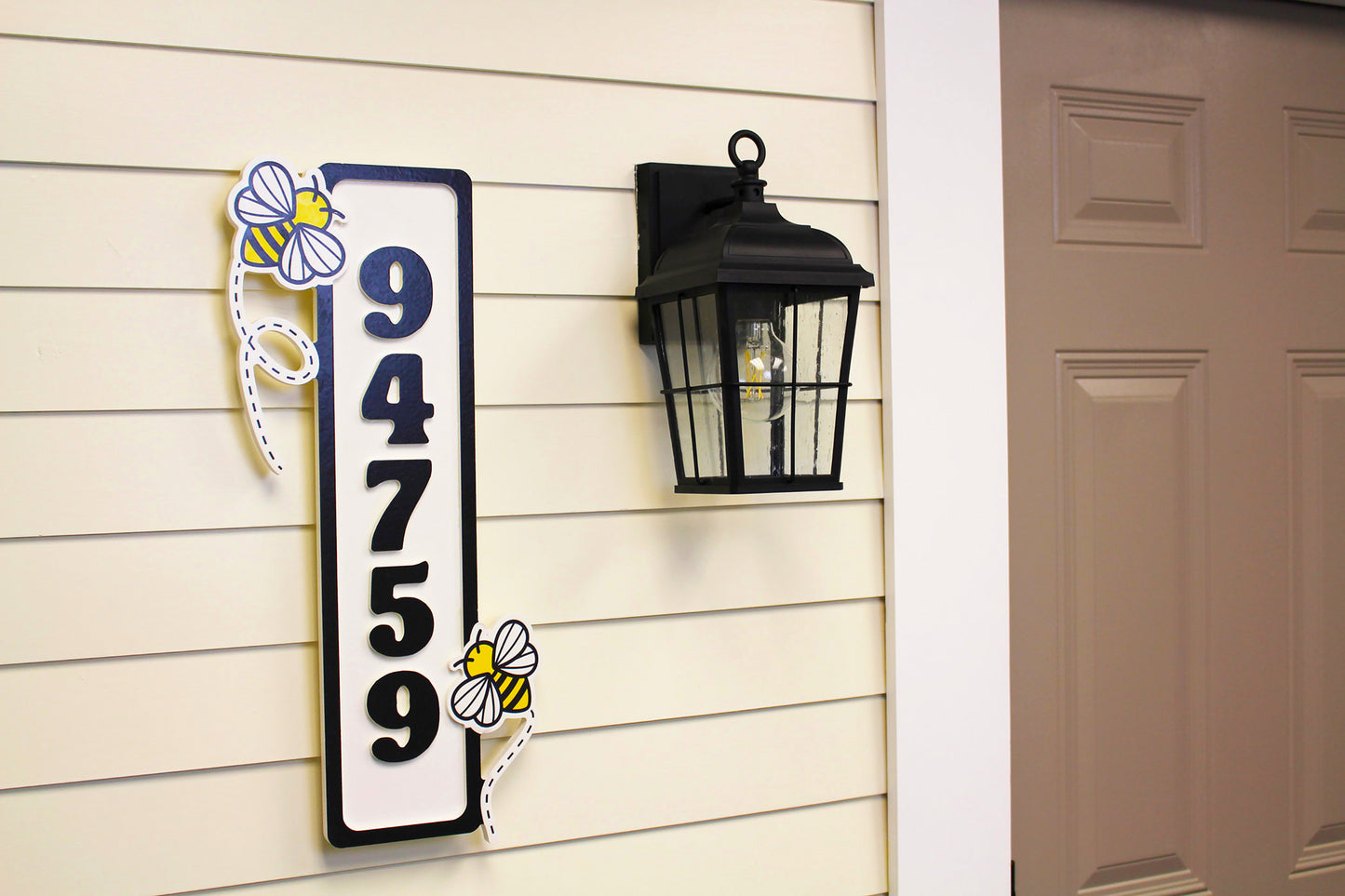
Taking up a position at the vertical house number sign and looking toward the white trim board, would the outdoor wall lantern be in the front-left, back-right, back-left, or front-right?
front-right

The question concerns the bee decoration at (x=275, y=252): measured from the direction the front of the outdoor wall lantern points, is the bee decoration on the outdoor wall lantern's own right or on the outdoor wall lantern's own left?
on the outdoor wall lantern's own right
